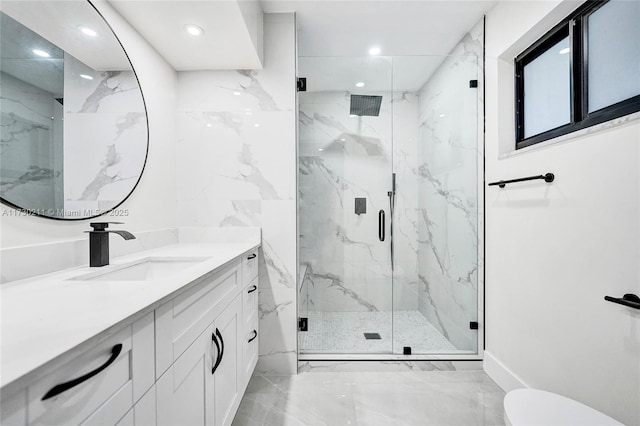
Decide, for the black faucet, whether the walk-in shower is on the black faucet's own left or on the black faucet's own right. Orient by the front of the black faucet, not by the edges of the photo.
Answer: on the black faucet's own left

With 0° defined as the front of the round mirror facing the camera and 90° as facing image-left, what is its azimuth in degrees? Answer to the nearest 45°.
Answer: approximately 315°

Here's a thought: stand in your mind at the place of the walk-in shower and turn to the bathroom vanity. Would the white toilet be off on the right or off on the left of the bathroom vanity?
left

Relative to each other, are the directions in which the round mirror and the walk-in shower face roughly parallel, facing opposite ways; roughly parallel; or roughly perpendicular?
roughly perpendicular

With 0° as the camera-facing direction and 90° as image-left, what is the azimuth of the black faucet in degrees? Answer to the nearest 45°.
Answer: approximately 315°

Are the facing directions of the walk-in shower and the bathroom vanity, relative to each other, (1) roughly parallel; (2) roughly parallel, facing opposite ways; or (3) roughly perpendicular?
roughly perpendicular

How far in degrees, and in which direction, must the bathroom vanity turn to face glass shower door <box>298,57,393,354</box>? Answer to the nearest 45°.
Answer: approximately 90° to its left

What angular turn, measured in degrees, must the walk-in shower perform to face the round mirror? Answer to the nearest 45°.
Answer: approximately 45° to its right
